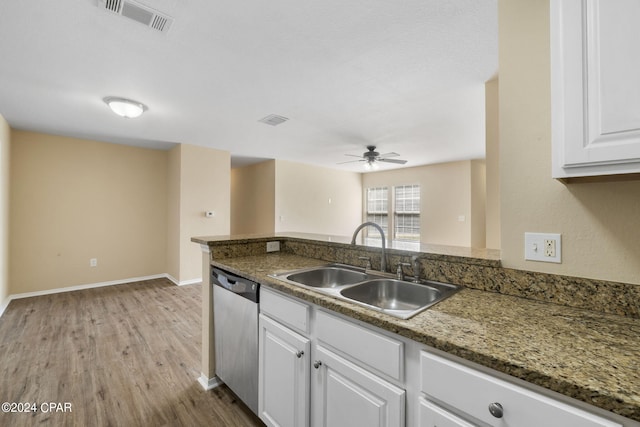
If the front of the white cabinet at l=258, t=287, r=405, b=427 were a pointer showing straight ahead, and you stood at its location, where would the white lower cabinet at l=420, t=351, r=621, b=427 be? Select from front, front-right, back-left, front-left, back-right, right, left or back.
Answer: left

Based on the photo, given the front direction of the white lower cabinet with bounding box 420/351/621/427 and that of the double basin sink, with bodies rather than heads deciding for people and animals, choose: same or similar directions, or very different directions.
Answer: same or similar directions

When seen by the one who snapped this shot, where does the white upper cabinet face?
facing the viewer

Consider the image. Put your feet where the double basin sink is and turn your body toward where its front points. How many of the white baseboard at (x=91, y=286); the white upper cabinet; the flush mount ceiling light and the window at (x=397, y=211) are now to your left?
1

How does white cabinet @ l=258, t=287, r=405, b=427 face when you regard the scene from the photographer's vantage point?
facing the viewer and to the left of the viewer

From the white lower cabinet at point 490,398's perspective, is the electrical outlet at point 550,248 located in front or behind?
behind

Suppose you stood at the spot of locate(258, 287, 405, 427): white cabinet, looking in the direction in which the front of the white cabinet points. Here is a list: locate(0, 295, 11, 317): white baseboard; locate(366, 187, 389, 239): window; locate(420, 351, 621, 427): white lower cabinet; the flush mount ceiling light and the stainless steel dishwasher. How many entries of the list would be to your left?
1

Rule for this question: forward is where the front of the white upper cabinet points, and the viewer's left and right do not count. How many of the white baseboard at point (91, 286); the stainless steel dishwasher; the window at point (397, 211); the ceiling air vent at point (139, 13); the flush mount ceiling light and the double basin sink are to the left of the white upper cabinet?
0

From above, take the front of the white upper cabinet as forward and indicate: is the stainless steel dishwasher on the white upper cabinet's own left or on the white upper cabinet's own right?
on the white upper cabinet's own right

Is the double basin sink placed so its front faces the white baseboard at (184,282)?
no

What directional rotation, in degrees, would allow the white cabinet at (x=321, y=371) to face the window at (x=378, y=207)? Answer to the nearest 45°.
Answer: approximately 135° to its right

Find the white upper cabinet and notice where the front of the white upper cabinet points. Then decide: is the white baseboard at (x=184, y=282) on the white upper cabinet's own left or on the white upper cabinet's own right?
on the white upper cabinet's own right

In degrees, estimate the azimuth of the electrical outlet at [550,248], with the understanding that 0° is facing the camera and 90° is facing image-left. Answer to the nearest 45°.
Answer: approximately 0°

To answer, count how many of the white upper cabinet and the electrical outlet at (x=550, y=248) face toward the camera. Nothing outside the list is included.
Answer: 2

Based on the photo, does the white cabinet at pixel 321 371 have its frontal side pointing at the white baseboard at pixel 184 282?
no

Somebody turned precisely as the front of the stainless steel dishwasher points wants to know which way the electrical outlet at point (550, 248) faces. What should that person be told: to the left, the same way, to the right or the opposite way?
the same way

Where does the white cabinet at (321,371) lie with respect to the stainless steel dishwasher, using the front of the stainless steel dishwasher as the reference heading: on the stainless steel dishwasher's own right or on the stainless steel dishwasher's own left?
on the stainless steel dishwasher's own left

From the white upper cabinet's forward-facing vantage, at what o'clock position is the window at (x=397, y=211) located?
The window is roughly at 5 o'clock from the white upper cabinet.
